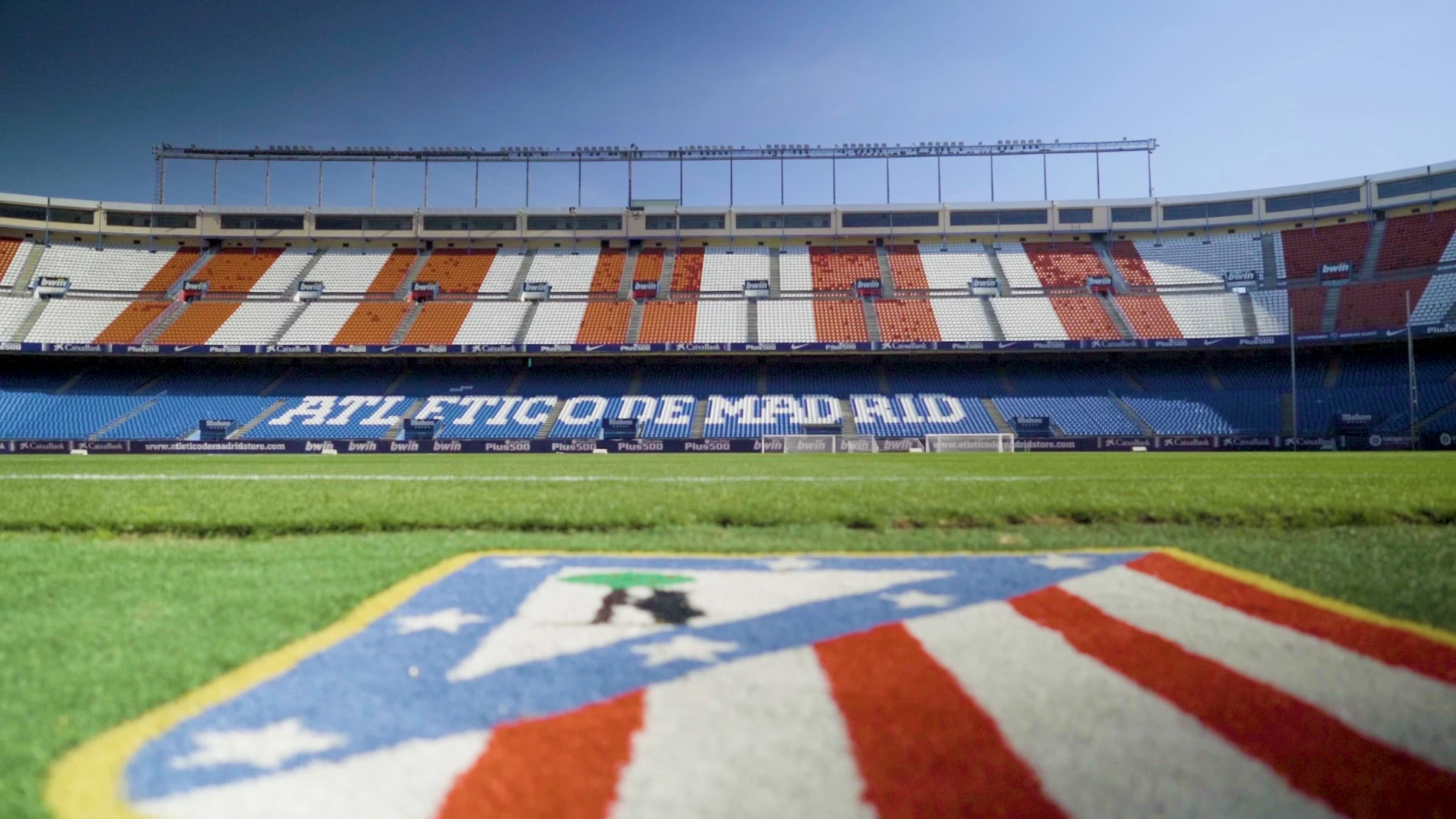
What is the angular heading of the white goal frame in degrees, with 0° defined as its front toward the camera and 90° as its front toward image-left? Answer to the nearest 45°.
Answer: approximately 0°
